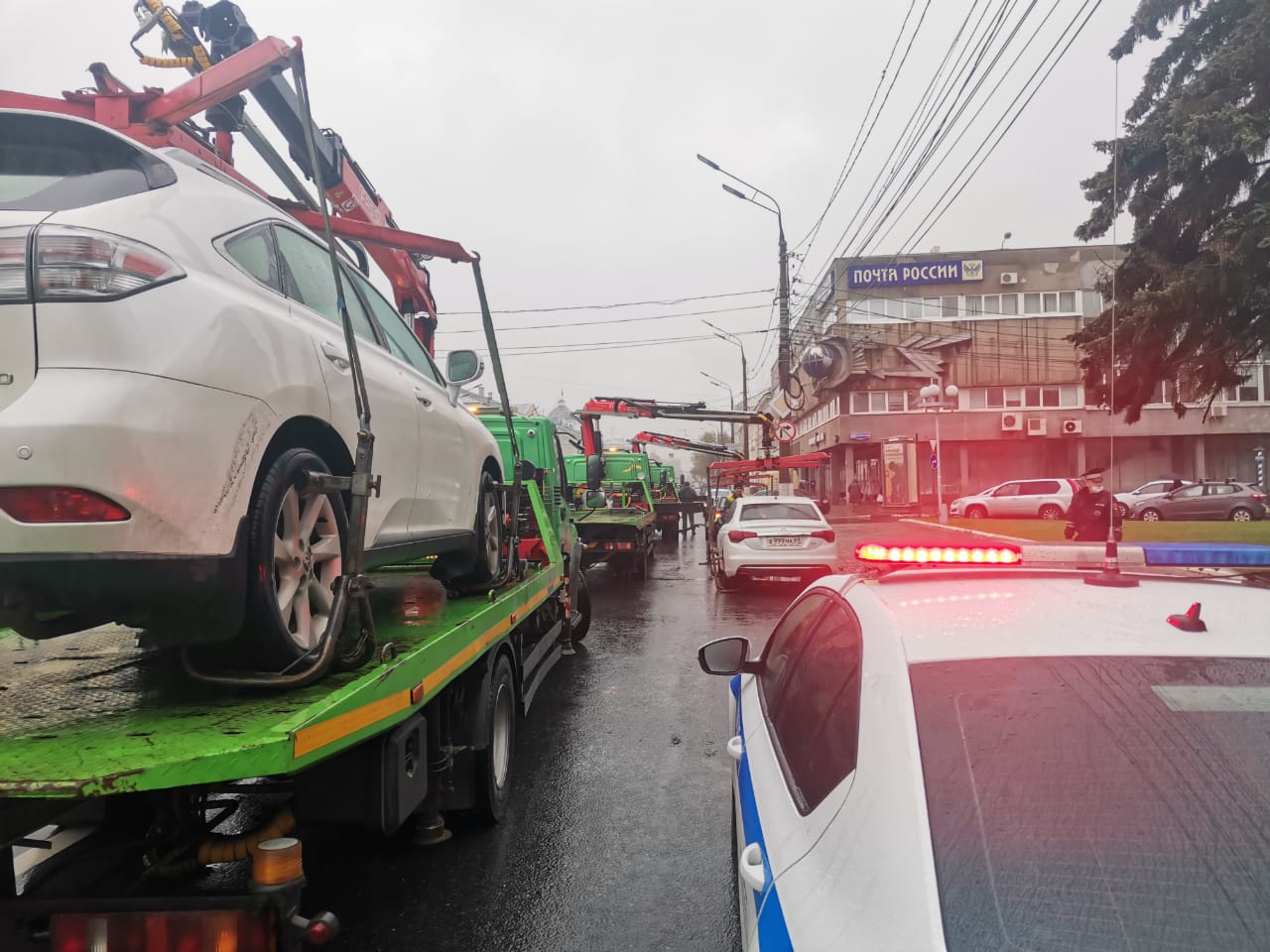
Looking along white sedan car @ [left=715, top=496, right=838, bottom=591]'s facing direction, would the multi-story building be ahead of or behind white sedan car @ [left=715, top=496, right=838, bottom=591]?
ahead

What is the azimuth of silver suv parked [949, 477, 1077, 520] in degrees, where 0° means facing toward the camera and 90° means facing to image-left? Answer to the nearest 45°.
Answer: approximately 90°

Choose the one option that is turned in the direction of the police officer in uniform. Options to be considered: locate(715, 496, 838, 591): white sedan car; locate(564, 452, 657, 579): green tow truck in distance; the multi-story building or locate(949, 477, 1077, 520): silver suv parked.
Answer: the multi-story building

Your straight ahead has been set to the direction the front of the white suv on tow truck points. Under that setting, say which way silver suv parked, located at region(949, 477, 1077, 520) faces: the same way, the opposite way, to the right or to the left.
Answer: to the left

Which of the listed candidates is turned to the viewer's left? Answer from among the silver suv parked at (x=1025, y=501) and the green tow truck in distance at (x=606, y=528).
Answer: the silver suv parked

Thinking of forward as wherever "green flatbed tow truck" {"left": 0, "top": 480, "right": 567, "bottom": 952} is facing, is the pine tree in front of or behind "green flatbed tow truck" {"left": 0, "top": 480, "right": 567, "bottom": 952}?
in front

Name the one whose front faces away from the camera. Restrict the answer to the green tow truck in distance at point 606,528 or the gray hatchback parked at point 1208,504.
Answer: the green tow truck in distance

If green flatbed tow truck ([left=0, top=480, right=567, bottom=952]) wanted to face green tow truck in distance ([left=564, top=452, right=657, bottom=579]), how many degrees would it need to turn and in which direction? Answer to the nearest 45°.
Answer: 0° — it already faces it

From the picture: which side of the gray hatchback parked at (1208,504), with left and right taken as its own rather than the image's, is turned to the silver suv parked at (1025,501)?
front

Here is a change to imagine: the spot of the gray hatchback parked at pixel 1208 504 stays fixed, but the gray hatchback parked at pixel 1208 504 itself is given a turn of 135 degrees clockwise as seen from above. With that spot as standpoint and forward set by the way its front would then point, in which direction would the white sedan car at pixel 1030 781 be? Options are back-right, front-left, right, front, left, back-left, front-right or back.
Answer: back-right

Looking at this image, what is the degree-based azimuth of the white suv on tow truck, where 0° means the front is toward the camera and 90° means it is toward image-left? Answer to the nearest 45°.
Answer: approximately 225°

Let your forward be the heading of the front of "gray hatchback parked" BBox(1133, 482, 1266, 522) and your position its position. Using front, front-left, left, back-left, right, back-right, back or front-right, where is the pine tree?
left

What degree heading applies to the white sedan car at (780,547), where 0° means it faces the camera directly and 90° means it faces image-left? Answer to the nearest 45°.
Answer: approximately 180°
